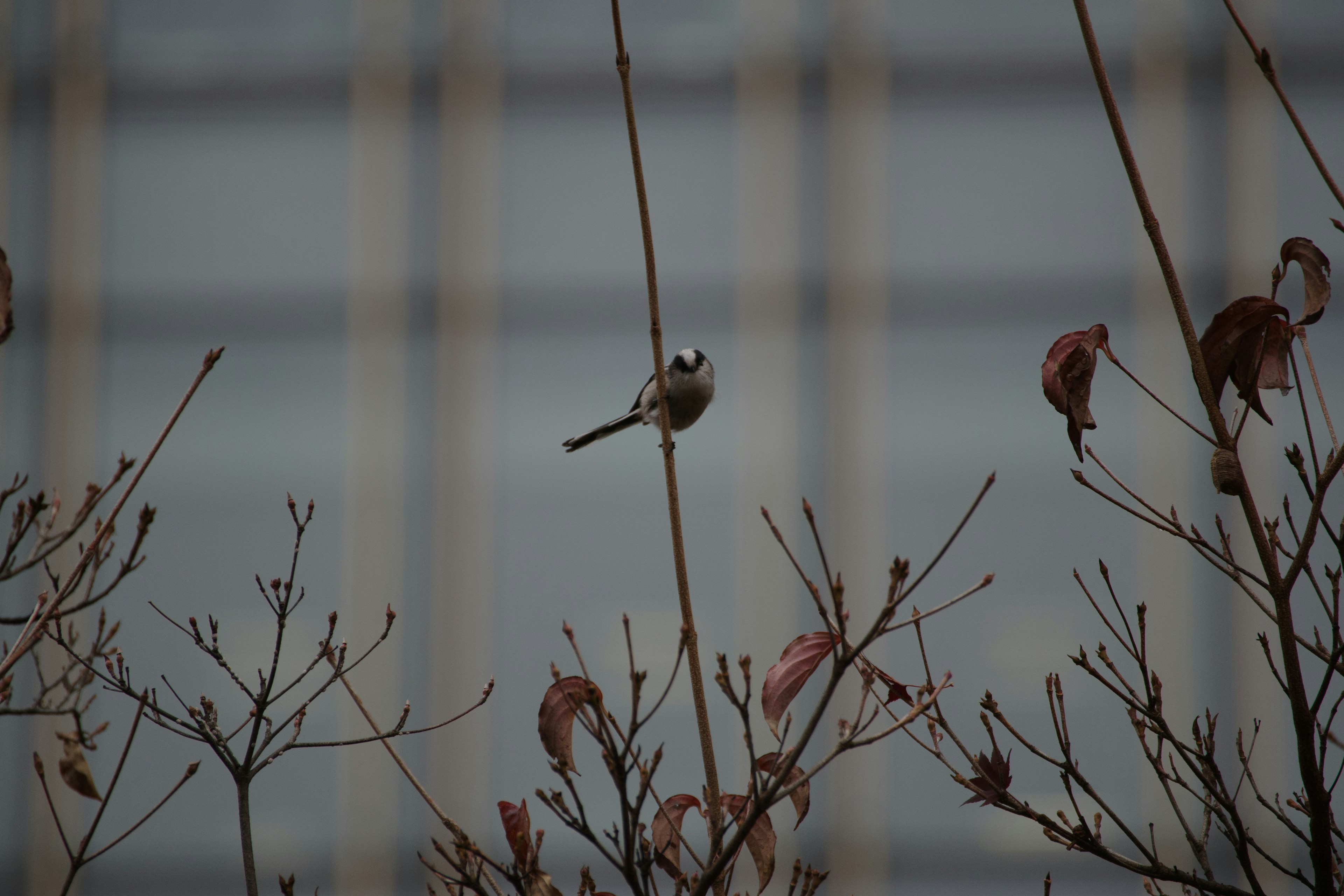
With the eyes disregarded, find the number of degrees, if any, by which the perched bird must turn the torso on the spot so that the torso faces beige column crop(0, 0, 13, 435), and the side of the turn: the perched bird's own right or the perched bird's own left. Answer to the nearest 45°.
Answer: approximately 180°

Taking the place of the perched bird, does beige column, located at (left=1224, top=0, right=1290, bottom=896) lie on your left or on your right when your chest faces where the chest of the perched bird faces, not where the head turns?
on your left

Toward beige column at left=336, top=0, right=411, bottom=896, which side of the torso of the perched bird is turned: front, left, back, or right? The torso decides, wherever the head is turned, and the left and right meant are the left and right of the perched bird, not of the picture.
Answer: back

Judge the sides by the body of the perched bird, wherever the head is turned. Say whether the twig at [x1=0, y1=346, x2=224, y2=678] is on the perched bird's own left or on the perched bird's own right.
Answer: on the perched bird's own right

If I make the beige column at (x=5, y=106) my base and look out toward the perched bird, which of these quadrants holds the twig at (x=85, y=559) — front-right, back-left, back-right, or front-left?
front-right

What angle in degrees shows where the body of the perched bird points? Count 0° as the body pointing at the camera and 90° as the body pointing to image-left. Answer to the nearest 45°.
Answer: approximately 315°

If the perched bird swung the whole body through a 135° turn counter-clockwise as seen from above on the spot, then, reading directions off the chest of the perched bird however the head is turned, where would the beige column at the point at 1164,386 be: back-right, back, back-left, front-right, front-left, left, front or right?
front-right

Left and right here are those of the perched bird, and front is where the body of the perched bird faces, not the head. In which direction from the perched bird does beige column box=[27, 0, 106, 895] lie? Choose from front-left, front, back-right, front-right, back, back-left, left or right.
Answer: back
